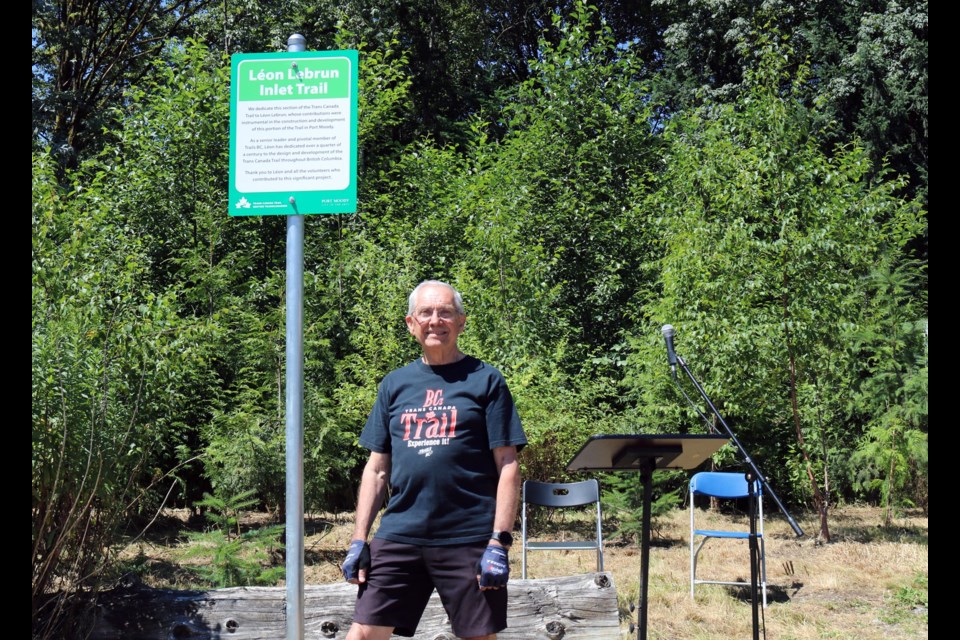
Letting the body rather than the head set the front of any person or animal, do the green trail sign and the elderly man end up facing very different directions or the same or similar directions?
same or similar directions

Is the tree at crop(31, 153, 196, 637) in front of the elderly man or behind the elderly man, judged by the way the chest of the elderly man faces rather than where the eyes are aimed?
behind

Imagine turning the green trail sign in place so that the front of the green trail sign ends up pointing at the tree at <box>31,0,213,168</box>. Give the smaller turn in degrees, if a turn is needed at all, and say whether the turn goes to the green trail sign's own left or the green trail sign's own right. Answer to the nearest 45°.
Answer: approximately 180°

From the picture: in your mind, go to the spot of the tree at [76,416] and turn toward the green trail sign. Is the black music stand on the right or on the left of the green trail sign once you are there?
left

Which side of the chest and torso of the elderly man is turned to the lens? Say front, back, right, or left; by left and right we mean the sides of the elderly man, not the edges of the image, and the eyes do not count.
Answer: front

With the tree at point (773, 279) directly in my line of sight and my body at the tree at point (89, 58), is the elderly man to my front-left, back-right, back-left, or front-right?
front-right

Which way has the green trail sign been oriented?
toward the camera

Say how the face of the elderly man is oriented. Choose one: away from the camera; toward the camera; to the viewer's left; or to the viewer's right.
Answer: toward the camera

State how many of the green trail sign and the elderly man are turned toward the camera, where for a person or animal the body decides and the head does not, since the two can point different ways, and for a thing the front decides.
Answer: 2

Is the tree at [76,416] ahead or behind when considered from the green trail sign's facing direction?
behind

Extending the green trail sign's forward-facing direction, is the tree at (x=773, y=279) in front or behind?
behind
